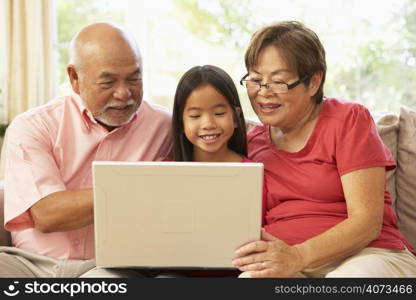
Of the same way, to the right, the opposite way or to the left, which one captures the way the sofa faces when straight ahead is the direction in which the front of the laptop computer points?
the opposite way

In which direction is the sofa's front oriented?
toward the camera

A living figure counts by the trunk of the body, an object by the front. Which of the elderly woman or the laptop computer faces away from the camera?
the laptop computer

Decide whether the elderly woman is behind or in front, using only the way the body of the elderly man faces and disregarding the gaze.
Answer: in front

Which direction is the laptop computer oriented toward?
away from the camera

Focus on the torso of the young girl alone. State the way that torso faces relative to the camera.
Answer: toward the camera

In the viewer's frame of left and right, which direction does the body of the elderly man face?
facing the viewer and to the right of the viewer

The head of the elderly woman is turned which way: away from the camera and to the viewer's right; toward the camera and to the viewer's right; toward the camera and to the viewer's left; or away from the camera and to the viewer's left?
toward the camera and to the viewer's left

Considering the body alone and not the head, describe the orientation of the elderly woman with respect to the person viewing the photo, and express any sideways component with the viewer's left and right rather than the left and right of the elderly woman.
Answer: facing the viewer and to the left of the viewer

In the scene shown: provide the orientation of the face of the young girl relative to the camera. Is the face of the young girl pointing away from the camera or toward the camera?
toward the camera

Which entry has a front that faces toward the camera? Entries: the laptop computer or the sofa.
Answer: the sofa
